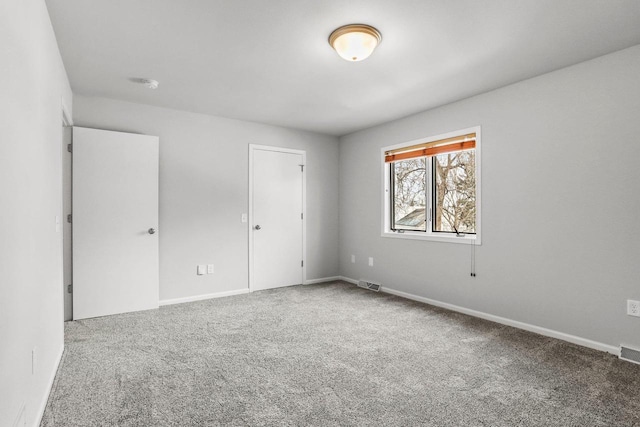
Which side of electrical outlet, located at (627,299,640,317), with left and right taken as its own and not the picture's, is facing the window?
right

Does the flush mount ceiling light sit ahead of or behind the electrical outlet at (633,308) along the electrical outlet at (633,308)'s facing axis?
ahead

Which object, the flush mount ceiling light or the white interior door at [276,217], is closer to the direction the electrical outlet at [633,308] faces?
the flush mount ceiling light

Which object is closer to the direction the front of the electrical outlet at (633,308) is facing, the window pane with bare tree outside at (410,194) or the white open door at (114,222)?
the white open door

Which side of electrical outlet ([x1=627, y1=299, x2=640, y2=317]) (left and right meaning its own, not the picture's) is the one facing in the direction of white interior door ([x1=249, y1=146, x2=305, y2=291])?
right

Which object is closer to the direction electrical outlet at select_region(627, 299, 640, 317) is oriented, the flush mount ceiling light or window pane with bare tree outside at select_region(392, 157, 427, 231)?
the flush mount ceiling light
